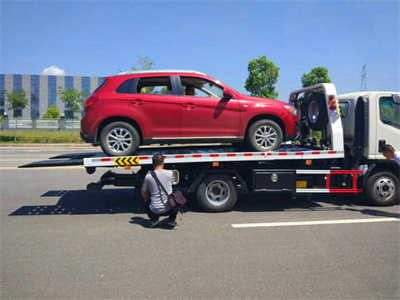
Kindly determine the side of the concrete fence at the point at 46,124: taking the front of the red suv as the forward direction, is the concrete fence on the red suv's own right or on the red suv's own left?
on the red suv's own left

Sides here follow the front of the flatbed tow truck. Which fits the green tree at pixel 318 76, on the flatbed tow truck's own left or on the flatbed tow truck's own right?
on the flatbed tow truck's own left

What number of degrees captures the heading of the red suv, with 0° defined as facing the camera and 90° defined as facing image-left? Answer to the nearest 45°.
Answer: approximately 270°

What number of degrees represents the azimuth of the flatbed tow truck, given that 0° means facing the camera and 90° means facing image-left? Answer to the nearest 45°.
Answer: approximately 270°
